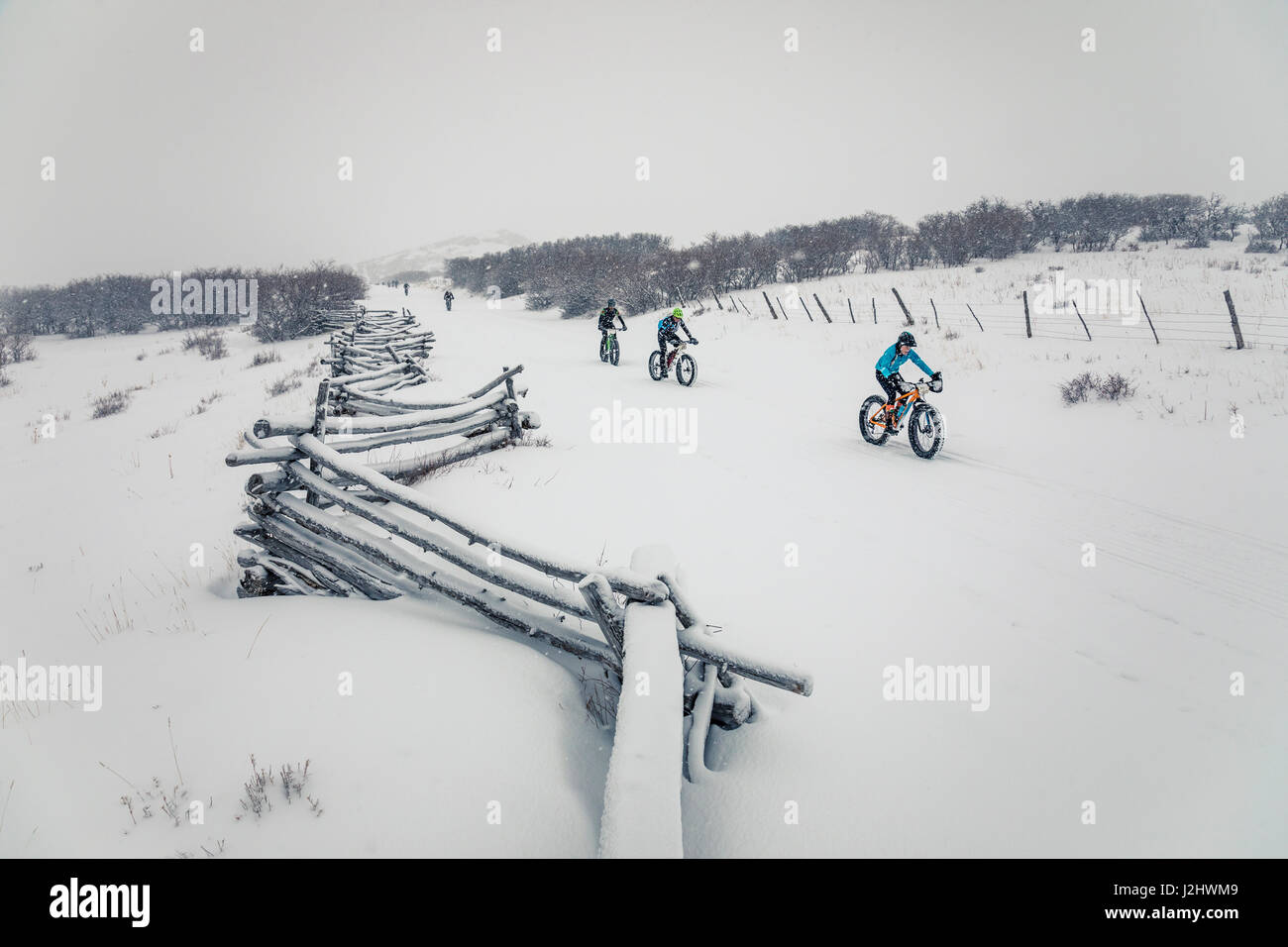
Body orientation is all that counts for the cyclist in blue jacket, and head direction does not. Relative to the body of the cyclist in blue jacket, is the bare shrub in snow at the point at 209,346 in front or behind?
behind

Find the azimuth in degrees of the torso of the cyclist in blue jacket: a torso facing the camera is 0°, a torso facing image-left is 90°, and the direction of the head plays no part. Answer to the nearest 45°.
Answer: approximately 315°

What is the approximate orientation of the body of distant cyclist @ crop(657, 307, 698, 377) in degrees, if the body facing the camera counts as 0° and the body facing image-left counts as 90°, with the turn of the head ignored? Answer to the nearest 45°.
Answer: approximately 315°

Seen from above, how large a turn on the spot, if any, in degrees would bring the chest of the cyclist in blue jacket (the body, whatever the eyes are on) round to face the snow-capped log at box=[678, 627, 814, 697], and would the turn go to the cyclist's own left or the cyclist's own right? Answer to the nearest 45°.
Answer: approximately 45° to the cyclist's own right
